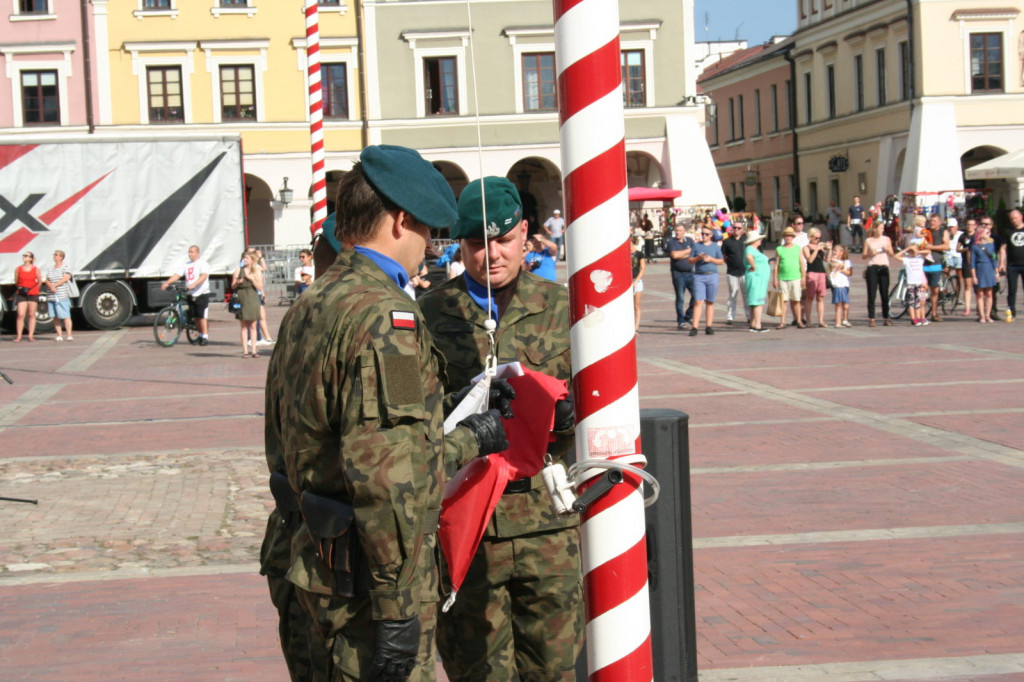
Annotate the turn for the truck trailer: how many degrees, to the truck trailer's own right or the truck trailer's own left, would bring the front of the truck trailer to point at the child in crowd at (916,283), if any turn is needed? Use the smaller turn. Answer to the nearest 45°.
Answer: approximately 135° to the truck trailer's own left

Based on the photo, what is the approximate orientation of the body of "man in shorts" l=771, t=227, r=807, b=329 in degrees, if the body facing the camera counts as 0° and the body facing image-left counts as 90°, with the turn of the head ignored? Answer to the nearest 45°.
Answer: approximately 0°

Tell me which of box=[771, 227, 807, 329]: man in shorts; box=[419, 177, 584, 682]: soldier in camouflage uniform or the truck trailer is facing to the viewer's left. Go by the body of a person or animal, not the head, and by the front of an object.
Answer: the truck trailer

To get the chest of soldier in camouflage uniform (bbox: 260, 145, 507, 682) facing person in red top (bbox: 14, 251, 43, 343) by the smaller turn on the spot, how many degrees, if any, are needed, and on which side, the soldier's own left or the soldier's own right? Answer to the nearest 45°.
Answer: approximately 45° to the soldier's own left

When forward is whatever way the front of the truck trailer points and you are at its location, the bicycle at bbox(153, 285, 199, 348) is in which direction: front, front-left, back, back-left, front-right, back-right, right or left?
left

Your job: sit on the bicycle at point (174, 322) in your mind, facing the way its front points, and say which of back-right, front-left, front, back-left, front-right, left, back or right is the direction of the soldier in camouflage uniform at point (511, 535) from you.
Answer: front-left

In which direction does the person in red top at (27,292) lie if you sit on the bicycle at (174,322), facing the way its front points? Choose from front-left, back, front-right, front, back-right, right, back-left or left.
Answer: right

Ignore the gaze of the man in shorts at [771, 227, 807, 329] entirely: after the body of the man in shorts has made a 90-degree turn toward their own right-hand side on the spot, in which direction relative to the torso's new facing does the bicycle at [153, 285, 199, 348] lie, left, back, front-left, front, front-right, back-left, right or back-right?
front

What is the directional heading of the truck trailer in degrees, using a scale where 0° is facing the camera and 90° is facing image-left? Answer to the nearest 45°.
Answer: approximately 90°

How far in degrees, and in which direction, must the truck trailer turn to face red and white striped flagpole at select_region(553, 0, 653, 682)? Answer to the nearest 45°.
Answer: approximately 90° to its left

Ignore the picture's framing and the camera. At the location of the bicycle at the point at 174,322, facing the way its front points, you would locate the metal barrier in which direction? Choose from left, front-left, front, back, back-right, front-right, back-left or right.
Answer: back-right

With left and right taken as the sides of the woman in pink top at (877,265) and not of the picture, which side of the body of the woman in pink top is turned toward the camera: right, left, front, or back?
front

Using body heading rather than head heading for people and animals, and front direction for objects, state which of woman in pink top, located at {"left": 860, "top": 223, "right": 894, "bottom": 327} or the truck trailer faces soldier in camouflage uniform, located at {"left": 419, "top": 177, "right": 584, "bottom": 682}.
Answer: the woman in pink top

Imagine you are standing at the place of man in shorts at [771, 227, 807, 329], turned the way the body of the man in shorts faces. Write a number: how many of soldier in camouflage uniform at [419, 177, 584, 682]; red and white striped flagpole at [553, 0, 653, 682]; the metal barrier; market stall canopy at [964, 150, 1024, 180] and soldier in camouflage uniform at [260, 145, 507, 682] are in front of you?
3

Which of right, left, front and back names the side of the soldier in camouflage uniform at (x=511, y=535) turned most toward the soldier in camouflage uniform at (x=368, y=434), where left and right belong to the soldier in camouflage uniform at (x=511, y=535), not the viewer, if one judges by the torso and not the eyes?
front

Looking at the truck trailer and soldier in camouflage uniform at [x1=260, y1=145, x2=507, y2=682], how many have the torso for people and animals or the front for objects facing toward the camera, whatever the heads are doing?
0

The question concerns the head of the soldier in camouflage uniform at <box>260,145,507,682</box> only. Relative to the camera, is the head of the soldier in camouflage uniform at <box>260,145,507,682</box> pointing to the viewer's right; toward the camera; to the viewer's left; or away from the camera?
to the viewer's right
